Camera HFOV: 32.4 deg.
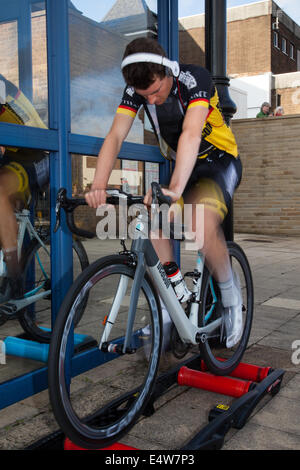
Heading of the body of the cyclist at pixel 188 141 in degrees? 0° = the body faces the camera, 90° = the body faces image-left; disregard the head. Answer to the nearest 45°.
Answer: approximately 45°

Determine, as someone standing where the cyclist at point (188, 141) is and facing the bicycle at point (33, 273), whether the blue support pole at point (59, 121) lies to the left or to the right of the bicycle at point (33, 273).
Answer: left

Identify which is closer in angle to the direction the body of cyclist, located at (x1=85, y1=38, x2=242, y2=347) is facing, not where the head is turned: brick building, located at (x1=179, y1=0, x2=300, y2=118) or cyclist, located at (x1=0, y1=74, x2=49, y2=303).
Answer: the cyclist

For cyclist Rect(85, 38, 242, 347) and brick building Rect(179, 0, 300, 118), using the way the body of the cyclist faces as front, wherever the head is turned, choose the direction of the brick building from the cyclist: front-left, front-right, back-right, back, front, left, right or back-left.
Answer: back-right

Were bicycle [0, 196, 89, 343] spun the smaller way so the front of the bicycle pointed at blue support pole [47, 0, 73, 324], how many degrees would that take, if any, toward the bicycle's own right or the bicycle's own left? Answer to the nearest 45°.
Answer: approximately 45° to the bicycle's own left

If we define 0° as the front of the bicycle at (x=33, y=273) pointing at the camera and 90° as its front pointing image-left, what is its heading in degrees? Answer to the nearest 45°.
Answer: approximately 45°

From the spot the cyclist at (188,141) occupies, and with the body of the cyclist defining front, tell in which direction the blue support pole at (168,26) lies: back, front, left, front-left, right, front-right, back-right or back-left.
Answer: back-right

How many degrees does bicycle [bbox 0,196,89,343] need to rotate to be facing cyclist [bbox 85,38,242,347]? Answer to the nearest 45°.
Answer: approximately 90° to its left
